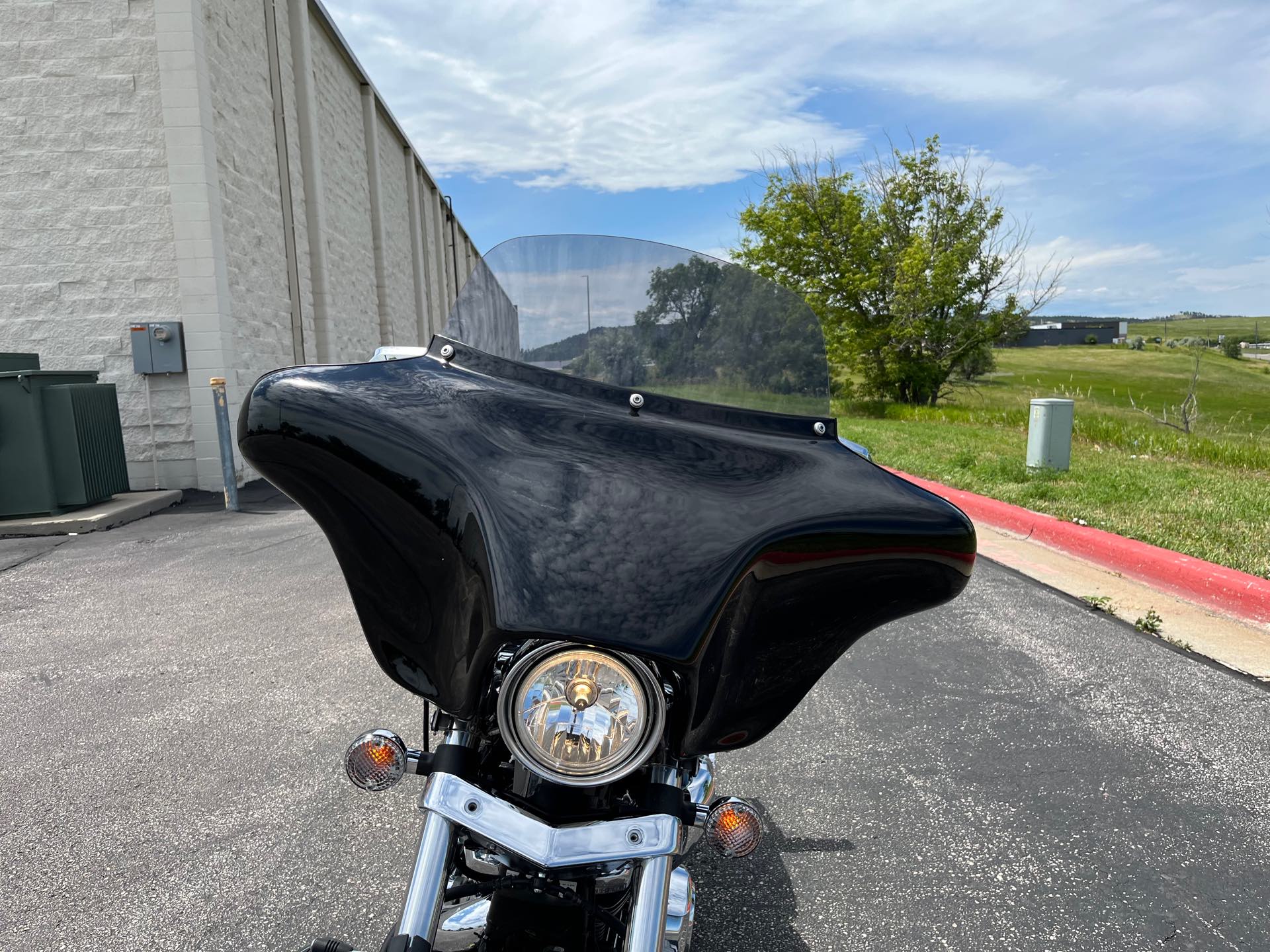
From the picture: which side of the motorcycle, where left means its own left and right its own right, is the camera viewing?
front

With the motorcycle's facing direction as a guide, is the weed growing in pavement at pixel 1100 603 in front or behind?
behind

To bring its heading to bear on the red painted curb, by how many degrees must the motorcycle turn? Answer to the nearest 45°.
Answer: approximately 135° to its left

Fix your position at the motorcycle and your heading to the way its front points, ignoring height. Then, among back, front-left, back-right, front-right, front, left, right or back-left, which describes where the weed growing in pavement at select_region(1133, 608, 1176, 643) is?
back-left

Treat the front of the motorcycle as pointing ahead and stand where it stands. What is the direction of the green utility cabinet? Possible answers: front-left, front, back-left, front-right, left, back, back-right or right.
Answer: back-right

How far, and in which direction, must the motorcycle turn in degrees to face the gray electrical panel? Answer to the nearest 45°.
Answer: approximately 135° to its right

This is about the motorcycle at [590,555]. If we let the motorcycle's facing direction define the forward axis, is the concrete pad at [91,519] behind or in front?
behind
